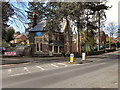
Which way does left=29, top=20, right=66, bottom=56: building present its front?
toward the camera
